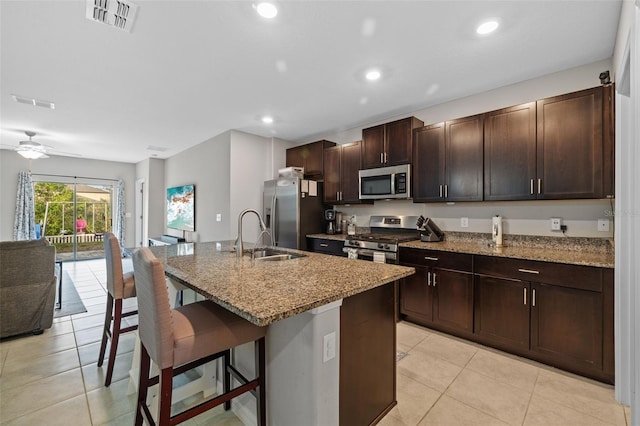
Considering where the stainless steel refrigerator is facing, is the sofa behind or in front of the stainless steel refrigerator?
in front

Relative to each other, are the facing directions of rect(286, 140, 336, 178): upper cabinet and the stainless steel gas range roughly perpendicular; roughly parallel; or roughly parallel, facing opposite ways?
roughly parallel

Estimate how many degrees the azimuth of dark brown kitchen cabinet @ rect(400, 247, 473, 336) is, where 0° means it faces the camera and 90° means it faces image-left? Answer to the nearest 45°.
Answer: approximately 45°

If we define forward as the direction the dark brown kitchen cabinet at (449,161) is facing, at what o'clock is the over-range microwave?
The over-range microwave is roughly at 2 o'clock from the dark brown kitchen cabinet.

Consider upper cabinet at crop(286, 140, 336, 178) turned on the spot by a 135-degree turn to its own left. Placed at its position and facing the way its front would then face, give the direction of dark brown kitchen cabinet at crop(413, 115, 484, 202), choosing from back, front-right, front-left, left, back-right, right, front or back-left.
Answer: front-right

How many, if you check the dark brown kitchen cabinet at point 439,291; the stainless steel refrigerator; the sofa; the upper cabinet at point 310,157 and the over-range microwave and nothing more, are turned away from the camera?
1

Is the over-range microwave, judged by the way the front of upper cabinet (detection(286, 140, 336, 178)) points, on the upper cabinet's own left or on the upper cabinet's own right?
on the upper cabinet's own left

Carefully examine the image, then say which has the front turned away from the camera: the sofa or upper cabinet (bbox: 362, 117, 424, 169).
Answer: the sofa

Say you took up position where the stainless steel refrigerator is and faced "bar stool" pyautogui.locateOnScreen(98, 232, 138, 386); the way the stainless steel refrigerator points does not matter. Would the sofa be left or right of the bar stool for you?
right

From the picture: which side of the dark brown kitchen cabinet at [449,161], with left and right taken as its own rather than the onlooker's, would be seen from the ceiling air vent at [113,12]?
front

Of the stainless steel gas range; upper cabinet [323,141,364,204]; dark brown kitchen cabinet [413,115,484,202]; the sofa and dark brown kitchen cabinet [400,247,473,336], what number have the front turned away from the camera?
1

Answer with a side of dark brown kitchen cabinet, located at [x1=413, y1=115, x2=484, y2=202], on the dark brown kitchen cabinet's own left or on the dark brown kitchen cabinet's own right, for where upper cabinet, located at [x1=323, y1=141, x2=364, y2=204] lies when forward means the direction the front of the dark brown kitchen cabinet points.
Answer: on the dark brown kitchen cabinet's own right

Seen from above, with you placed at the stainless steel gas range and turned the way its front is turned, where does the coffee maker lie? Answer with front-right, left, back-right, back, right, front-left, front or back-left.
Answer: right

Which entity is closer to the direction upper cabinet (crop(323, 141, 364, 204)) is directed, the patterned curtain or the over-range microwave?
the patterned curtain

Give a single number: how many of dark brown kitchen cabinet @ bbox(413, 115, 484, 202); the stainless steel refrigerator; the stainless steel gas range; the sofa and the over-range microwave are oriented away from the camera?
1

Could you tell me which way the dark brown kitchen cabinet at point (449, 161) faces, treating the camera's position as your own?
facing the viewer and to the left of the viewer

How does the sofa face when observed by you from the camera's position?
facing away from the viewer

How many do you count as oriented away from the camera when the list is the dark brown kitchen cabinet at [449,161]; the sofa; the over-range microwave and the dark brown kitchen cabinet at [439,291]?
1
